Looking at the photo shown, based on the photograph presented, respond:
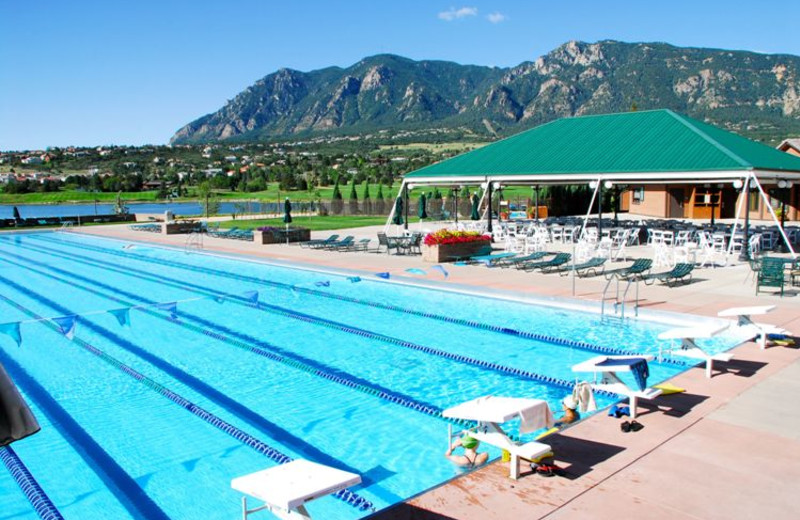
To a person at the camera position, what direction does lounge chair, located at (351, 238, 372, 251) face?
facing the viewer and to the left of the viewer

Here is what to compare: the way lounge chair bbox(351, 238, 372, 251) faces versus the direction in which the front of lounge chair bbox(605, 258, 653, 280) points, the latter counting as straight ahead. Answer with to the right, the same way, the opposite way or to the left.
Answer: the same way

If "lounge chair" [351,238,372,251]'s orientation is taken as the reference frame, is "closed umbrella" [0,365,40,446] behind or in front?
in front

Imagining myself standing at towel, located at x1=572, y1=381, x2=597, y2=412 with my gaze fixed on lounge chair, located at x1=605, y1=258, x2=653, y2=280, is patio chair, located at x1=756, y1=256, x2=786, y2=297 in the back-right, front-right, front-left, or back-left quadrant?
front-right

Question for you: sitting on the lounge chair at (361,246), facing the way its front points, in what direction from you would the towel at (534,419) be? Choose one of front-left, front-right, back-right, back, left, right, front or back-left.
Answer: front-left

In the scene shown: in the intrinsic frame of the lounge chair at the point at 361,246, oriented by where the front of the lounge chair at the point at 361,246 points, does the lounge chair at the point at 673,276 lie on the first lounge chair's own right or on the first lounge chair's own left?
on the first lounge chair's own left

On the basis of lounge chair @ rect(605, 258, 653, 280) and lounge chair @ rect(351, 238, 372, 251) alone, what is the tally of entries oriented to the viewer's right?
0

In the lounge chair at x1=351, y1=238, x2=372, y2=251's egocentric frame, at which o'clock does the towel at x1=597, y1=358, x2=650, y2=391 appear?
The towel is roughly at 10 o'clock from the lounge chair.

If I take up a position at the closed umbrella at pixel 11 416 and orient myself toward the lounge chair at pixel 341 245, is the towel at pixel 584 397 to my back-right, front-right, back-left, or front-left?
front-right

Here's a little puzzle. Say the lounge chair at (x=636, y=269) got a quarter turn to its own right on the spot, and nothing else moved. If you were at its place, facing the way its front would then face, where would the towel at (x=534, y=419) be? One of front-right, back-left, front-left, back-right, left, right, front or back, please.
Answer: back-left

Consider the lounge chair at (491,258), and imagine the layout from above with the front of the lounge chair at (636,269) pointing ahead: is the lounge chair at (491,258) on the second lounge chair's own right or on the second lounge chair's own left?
on the second lounge chair's own right

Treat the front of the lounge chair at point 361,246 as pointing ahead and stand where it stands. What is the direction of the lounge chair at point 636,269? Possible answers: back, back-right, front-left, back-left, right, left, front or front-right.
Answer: left

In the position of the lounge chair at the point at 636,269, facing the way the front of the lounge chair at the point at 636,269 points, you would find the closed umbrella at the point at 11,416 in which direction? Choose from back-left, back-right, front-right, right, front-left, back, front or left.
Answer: front-left

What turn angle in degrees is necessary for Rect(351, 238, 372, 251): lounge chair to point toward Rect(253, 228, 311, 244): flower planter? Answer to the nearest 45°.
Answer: approximately 90° to its right

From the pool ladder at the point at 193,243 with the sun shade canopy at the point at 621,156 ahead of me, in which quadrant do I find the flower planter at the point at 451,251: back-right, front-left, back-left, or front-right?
front-right

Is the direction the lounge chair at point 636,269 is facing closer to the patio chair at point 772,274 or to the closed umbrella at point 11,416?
the closed umbrella

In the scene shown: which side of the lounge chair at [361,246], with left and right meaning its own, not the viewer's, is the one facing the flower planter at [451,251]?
left
